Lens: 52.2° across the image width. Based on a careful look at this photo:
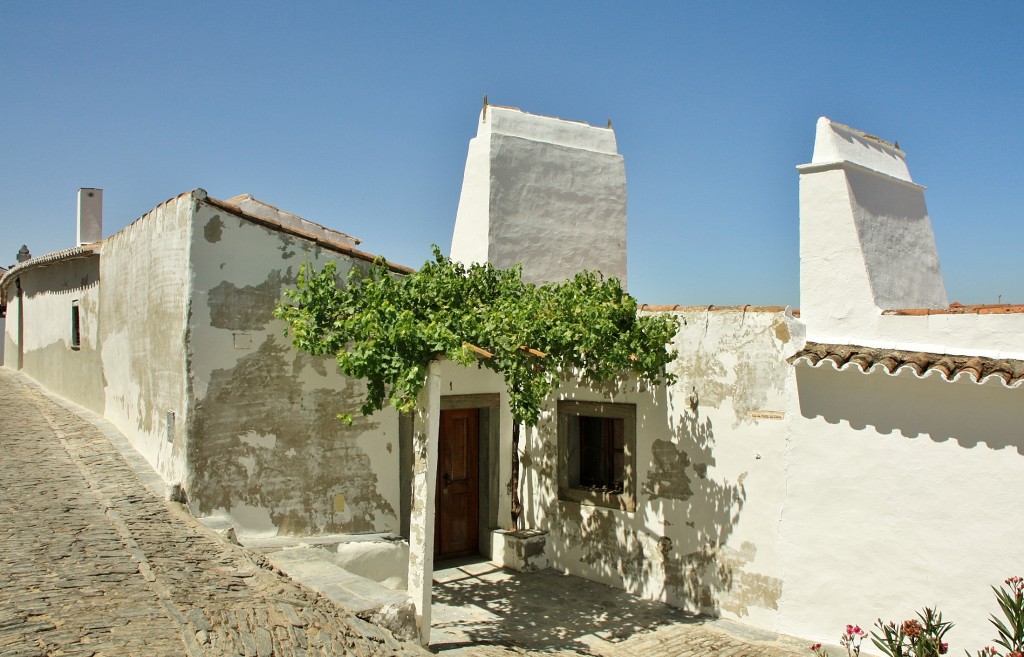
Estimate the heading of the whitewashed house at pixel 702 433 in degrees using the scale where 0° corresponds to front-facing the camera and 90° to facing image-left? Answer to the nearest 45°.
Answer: approximately 45°

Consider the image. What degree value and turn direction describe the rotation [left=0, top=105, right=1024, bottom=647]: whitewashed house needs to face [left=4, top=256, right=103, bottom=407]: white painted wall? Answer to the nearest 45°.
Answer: approximately 90° to its right
